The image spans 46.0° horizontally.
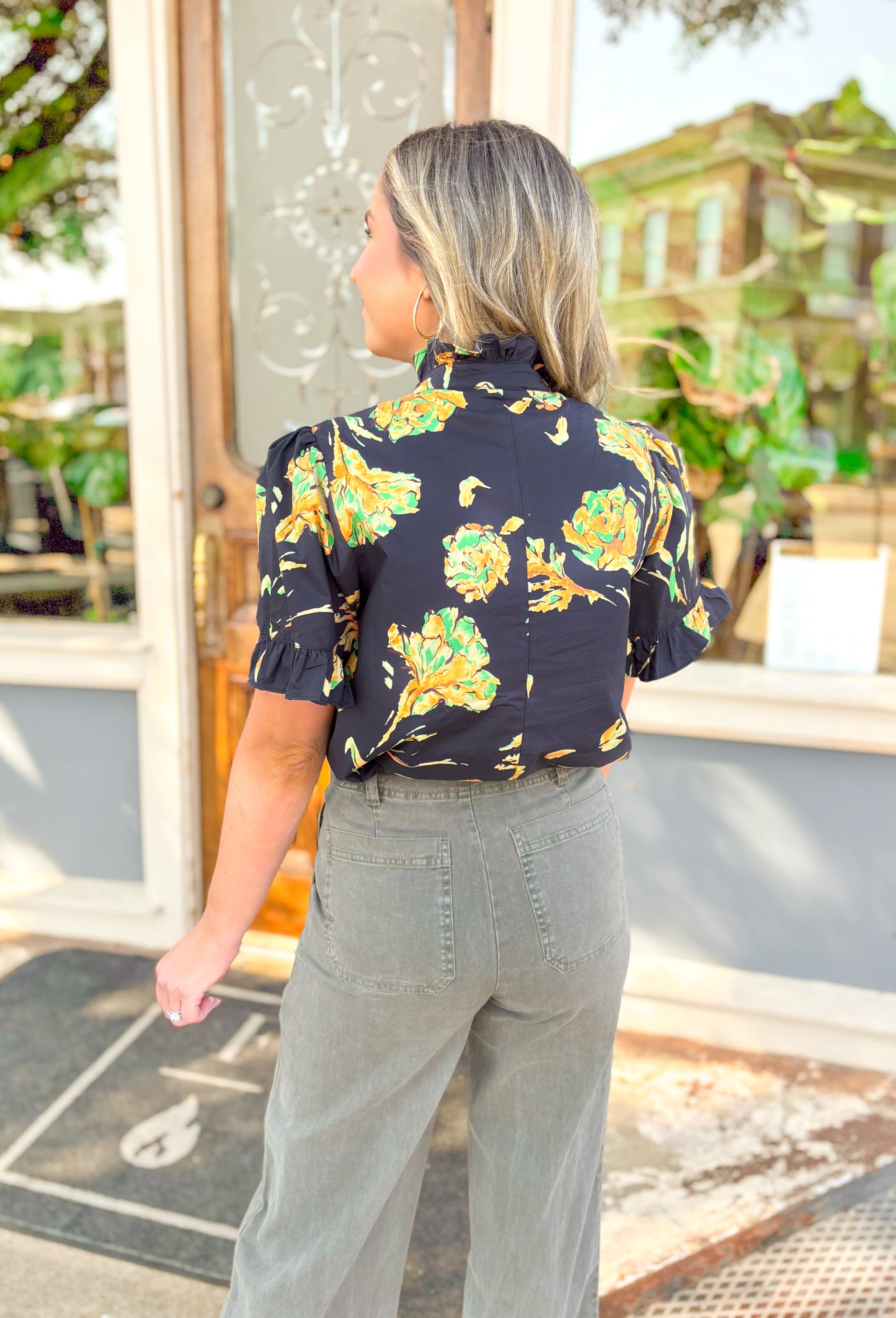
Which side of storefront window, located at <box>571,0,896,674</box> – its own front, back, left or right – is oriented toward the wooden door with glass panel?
right

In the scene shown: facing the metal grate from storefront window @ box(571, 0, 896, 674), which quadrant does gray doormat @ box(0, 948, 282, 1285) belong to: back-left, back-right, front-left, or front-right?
front-right

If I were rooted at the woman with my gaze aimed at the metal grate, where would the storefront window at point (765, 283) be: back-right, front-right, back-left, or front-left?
front-left

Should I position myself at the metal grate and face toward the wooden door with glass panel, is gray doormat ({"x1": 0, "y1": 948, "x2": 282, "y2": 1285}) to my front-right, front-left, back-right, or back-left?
front-left

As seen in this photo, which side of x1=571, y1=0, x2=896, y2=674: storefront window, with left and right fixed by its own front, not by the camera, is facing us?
front

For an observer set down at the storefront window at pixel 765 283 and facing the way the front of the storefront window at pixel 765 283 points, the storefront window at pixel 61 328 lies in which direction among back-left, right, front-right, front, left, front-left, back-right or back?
right

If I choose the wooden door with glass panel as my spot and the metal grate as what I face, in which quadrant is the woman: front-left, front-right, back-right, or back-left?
front-right

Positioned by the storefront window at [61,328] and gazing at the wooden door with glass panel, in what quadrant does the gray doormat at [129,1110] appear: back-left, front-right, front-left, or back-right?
front-right
